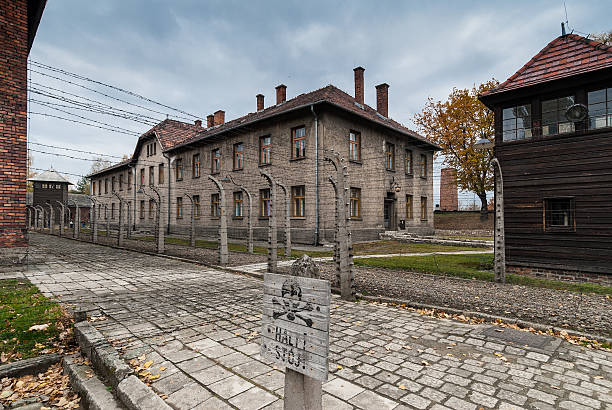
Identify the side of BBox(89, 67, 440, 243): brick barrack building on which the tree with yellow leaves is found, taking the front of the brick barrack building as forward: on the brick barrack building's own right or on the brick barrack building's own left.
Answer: on the brick barrack building's own left

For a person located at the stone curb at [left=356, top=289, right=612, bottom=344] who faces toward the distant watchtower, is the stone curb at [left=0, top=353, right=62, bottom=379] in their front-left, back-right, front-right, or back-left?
front-left

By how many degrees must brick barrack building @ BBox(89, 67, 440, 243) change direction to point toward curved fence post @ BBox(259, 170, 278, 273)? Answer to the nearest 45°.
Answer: approximately 45° to its right

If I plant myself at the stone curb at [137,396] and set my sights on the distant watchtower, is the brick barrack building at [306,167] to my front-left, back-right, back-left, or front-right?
front-right
